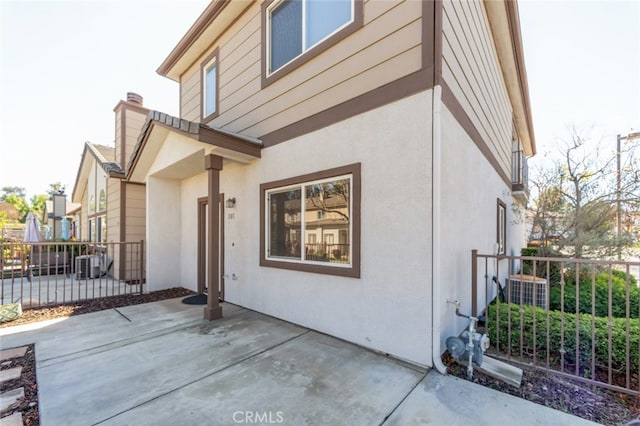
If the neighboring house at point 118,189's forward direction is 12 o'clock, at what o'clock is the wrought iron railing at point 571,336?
The wrought iron railing is roughly at 10 o'clock from the neighboring house.

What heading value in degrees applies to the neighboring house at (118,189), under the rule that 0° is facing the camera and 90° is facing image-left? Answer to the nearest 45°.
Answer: approximately 45°

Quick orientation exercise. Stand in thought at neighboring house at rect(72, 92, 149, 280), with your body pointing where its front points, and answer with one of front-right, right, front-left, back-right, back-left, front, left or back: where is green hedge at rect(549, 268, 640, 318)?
left

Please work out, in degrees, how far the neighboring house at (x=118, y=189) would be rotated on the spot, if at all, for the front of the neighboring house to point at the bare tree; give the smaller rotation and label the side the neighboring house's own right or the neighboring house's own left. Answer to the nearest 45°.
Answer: approximately 90° to the neighboring house's own left

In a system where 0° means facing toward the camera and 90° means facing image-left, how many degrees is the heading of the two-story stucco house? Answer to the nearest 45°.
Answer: approximately 45°

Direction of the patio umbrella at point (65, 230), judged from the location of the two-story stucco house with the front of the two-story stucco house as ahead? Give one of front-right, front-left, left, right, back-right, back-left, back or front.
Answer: right

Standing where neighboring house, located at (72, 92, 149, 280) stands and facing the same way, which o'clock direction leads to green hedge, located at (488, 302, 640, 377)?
The green hedge is roughly at 10 o'clock from the neighboring house.
